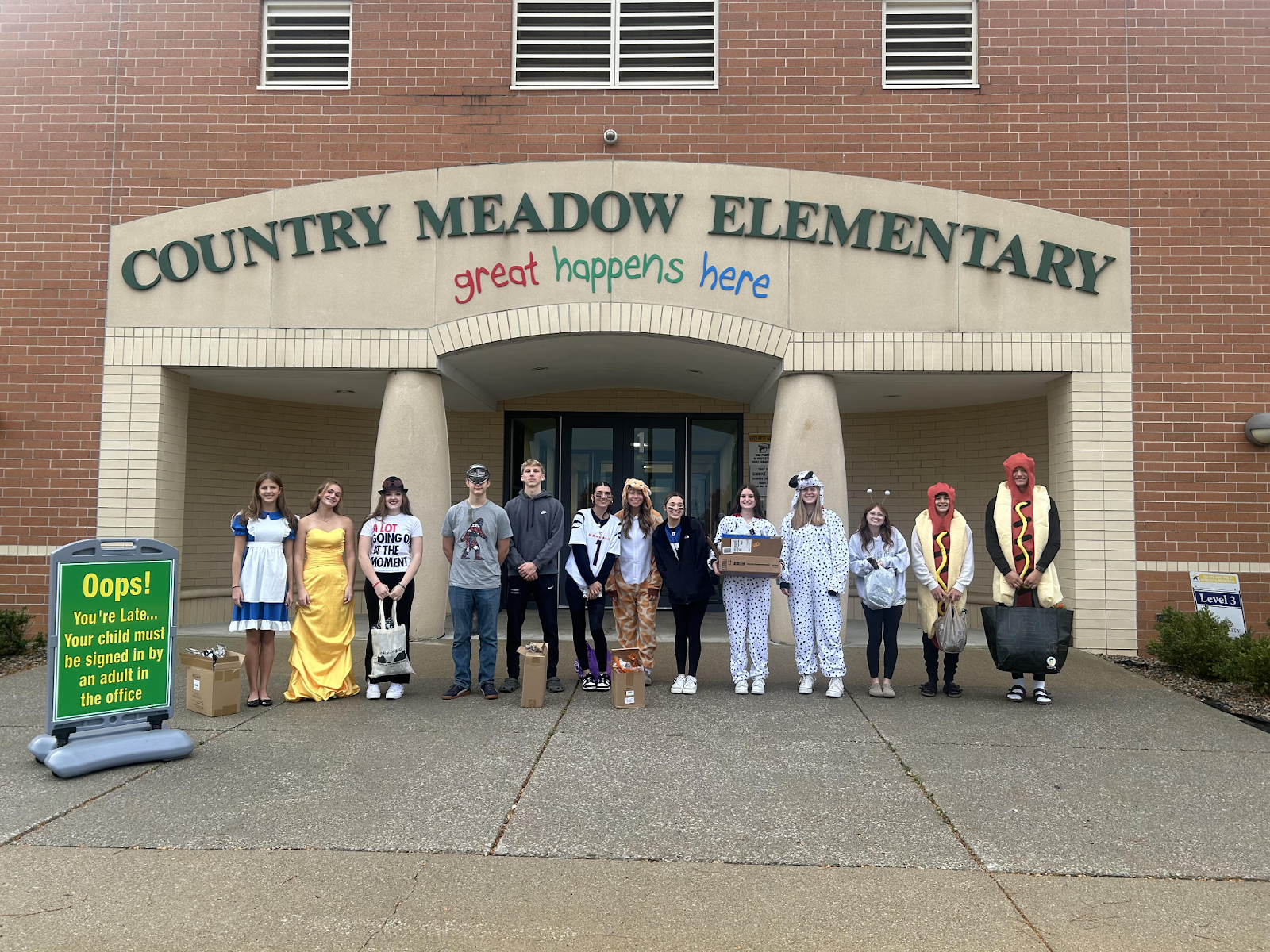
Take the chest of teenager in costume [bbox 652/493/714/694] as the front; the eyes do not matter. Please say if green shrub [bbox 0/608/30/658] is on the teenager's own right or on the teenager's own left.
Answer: on the teenager's own right

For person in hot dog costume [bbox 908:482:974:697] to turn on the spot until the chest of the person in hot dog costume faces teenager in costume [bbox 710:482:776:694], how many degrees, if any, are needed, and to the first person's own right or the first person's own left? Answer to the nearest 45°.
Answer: approximately 90° to the first person's own right

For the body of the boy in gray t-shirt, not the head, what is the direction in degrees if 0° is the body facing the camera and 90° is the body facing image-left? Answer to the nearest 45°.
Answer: approximately 0°

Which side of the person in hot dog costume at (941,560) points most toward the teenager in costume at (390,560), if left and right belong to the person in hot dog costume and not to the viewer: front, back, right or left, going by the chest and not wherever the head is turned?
right

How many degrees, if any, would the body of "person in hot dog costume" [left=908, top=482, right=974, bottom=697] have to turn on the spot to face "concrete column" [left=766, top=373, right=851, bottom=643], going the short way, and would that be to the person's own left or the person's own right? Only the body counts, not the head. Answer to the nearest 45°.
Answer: approximately 135° to the person's own right
